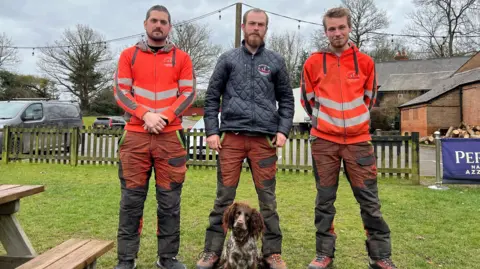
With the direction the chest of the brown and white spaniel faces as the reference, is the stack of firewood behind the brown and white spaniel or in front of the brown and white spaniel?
behind

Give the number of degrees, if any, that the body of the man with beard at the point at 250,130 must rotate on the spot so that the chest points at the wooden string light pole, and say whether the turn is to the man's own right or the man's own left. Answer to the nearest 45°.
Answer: approximately 180°

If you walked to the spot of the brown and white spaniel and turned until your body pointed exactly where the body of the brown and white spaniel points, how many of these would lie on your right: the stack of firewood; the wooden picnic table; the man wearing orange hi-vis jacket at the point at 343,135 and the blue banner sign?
1

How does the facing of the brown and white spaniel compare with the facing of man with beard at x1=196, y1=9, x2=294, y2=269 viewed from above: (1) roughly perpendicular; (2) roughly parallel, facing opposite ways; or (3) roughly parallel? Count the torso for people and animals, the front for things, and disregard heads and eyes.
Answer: roughly parallel

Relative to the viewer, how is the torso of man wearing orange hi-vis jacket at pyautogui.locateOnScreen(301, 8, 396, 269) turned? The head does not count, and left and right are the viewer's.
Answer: facing the viewer

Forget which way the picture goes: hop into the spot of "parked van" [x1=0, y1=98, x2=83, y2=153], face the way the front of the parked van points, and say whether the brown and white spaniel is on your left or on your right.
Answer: on your left

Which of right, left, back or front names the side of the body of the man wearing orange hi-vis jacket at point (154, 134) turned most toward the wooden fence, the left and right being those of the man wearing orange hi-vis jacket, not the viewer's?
back

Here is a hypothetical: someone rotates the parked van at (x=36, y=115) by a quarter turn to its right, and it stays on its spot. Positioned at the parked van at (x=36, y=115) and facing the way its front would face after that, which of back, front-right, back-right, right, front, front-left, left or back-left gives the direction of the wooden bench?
back-left

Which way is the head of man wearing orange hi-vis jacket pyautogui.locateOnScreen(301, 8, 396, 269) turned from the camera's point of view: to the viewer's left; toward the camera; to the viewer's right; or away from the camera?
toward the camera

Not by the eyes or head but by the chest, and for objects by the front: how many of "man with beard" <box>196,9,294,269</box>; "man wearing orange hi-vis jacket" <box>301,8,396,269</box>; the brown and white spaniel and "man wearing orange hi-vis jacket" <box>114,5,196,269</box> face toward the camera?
4

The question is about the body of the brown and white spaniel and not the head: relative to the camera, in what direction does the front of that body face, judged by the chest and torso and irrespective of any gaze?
toward the camera

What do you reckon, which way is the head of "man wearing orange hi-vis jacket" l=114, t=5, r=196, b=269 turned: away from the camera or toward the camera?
toward the camera

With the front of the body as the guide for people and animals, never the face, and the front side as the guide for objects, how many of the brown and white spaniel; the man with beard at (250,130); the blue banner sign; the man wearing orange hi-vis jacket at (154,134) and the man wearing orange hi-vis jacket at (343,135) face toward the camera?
5
